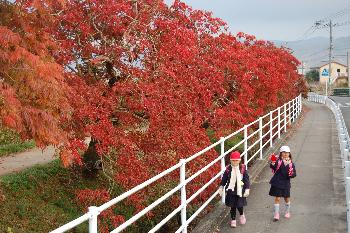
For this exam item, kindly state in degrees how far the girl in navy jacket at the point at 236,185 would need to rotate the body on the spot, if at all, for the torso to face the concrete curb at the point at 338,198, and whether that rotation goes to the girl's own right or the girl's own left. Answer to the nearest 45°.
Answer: approximately 135° to the girl's own left

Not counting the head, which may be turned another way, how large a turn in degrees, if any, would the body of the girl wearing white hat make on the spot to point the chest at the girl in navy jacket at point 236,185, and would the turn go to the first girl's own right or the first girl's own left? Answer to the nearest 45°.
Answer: approximately 45° to the first girl's own right

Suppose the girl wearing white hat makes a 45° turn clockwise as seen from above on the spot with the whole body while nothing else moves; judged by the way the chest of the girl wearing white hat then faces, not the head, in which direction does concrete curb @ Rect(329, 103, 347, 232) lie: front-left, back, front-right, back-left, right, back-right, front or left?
back

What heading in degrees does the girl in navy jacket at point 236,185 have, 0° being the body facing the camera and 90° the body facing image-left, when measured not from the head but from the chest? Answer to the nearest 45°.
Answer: approximately 0°

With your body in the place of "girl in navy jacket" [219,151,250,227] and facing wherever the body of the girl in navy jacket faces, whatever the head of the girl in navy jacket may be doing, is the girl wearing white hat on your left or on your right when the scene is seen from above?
on your left

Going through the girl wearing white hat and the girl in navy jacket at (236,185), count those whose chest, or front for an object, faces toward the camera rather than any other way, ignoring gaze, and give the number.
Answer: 2
